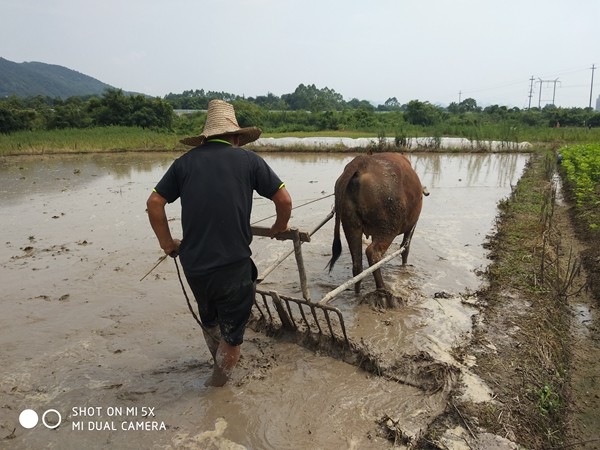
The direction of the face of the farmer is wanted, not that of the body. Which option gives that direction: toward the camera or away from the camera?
away from the camera

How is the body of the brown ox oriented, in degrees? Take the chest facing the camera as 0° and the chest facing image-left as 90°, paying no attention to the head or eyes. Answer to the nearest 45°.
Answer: approximately 225°

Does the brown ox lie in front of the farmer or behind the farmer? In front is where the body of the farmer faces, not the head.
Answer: in front

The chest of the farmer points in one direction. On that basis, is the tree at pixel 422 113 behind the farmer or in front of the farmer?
in front

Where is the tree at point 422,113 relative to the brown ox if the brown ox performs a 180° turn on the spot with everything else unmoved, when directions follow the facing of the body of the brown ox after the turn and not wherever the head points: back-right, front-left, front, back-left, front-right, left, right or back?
back-right

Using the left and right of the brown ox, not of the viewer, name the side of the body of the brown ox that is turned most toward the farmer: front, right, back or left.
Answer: back

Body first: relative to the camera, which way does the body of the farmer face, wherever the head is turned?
away from the camera

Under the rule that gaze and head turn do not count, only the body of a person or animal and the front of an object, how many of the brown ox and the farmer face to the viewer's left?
0
